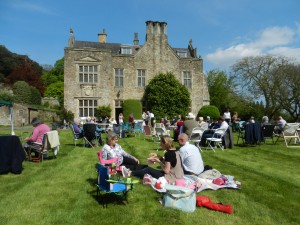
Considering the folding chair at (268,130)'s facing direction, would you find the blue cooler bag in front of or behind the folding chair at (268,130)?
behind

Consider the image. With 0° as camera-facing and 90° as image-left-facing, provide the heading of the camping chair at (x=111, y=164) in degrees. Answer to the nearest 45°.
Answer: approximately 270°

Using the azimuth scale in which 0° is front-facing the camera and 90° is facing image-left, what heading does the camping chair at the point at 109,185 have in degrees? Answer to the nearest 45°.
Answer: approximately 270°

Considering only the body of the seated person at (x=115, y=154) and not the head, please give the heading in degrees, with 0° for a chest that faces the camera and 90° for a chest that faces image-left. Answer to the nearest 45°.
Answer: approximately 270°

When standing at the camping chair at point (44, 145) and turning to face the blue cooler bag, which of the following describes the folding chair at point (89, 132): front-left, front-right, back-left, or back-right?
back-left

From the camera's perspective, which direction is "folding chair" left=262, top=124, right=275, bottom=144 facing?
away from the camera

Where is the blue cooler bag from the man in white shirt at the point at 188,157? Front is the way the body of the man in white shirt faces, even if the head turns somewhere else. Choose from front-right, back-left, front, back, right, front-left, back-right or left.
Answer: back-left
